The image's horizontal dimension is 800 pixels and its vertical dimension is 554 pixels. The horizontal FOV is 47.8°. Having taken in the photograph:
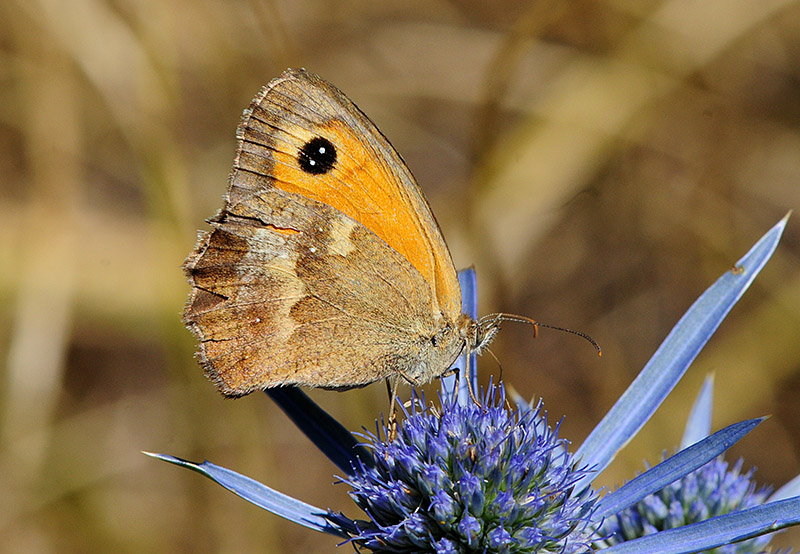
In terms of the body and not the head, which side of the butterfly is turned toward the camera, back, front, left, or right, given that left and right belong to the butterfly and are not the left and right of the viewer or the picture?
right

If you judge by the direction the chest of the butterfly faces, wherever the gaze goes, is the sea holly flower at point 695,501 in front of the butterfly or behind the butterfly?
in front
